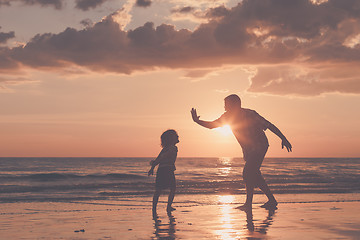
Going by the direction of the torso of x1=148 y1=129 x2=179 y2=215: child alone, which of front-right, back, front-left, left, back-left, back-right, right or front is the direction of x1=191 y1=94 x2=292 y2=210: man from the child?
front-right

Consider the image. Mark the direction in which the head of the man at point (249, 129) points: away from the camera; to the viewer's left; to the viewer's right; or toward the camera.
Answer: to the viewer's left

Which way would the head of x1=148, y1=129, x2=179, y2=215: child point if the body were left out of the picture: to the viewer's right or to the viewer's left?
to the viewer's right

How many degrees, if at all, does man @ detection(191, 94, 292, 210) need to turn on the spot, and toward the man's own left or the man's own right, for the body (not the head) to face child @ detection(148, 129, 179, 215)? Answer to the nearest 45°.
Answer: approximately 45° to the man's own right

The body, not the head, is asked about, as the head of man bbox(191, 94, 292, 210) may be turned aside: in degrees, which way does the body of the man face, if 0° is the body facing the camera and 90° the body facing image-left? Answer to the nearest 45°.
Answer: approximately 90°

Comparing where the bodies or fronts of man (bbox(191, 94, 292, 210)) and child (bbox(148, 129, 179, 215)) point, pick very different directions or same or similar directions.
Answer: very different directions

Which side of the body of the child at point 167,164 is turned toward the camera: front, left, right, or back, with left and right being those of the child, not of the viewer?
right

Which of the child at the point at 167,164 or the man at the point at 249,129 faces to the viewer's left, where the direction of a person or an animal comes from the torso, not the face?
the man

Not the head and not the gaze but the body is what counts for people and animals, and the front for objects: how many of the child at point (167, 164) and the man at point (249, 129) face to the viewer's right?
1
